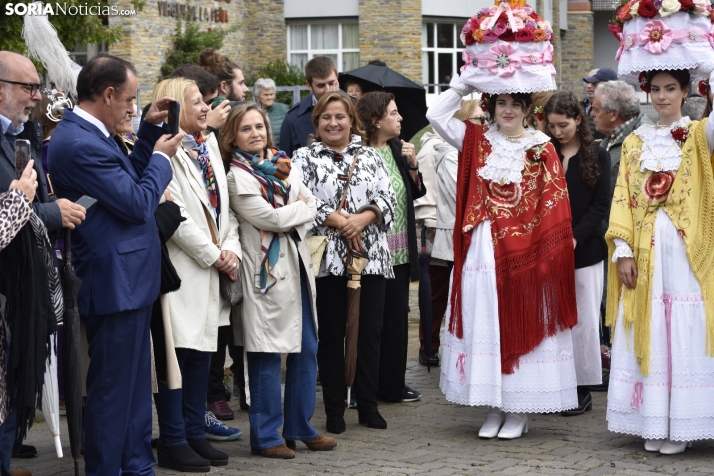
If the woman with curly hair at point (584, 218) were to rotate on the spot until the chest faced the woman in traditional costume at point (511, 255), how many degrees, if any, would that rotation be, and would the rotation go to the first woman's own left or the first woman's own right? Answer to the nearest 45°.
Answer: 0° — they already face them

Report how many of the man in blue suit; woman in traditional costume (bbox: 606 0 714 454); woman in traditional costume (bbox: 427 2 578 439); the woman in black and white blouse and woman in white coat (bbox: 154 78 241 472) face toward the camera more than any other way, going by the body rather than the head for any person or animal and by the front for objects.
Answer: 3

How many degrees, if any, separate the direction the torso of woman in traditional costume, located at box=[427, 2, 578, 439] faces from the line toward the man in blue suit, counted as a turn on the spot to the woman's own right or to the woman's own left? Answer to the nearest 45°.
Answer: approximately 45° to the woman's own right

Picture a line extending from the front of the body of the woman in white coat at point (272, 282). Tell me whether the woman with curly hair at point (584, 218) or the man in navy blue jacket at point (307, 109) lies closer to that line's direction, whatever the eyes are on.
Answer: the woman with curly hair

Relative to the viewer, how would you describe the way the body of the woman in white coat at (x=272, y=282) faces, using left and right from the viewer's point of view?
facing the viewer and to the right of the viewer

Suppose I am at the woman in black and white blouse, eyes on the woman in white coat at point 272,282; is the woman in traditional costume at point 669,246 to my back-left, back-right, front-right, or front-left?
back-left

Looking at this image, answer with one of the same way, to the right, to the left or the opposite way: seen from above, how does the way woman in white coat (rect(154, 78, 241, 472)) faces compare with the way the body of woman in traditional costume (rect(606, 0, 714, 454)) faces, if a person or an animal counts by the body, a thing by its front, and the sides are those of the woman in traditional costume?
to the left

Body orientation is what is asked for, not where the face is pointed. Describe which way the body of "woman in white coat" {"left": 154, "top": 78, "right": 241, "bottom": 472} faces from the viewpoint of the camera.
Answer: to the viewer's right

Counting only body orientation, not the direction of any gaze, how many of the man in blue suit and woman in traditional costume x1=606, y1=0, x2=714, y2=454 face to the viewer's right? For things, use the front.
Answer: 1

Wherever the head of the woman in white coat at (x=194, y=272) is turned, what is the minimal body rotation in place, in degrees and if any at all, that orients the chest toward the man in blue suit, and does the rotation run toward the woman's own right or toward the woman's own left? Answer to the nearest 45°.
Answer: approximately 135° to the woman's own right

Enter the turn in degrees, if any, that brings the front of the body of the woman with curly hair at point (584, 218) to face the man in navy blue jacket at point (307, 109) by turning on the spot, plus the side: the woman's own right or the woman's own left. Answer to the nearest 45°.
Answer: approximately 45° to the woman's own right

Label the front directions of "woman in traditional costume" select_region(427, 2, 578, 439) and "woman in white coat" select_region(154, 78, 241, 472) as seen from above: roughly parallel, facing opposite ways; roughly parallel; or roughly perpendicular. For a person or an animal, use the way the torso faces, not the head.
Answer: roughly perpendicular

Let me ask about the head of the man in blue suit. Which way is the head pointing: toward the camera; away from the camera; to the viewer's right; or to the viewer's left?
to the viewer's right

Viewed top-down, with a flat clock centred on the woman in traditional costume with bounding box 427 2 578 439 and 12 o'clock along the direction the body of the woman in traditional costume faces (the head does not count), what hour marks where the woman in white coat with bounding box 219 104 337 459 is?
The woman in white coat is roughly at 2 o'clock from the woman in traditional costume.

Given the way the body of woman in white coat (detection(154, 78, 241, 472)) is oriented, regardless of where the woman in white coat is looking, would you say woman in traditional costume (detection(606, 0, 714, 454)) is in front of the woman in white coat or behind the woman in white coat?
in front

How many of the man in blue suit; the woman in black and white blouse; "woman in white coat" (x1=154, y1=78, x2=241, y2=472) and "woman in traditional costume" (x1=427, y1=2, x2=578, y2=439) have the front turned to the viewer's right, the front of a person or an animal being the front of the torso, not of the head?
2

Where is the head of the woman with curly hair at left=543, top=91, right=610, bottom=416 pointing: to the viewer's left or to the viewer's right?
to the viewer's left
